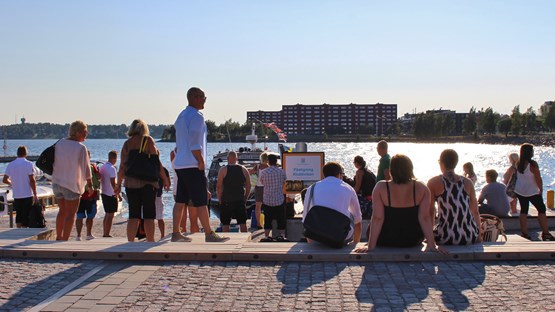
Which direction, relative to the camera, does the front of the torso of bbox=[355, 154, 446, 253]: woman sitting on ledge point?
away from the camera

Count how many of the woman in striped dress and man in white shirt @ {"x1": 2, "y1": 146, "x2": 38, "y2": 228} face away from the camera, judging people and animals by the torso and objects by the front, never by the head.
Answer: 2

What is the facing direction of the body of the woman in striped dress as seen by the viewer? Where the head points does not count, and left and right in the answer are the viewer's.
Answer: facing away from the viewer

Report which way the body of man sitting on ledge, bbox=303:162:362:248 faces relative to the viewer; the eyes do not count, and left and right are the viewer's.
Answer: facing away from the viewer

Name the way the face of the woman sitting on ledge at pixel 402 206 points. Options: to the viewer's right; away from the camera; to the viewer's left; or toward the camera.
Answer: away from the camera

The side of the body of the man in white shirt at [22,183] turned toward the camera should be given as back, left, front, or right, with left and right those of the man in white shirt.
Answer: back

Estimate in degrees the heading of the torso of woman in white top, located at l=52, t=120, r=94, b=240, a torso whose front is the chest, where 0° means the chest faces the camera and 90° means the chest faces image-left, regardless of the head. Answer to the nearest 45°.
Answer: approximately 225°

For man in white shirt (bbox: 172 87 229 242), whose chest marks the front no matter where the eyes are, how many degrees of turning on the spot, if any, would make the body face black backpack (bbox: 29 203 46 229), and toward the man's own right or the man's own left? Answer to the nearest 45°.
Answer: approximately 135° to the man's own left

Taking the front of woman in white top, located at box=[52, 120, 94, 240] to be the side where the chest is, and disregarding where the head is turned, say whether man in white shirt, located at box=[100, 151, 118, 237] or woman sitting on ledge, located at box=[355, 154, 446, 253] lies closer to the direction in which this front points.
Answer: the man in white shirt
